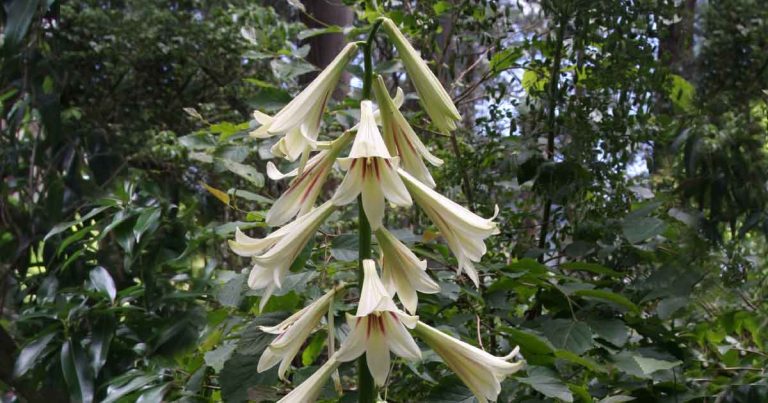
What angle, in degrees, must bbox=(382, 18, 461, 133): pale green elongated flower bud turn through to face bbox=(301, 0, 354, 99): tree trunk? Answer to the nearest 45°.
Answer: approximately 90° to its left

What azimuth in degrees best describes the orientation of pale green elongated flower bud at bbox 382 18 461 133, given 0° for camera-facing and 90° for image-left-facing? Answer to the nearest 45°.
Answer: approximately 270°
